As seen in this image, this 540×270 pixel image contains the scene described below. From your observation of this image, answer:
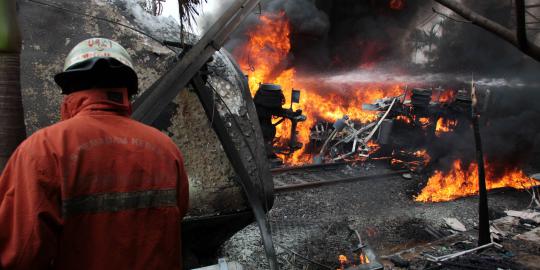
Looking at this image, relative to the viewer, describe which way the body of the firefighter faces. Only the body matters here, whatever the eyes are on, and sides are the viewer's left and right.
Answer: facing away from the viewer and to the left of the viewer

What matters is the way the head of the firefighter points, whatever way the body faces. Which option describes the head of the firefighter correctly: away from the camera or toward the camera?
away from the camera

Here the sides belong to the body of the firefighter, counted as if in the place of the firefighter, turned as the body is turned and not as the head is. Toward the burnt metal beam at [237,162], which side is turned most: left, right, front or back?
right
